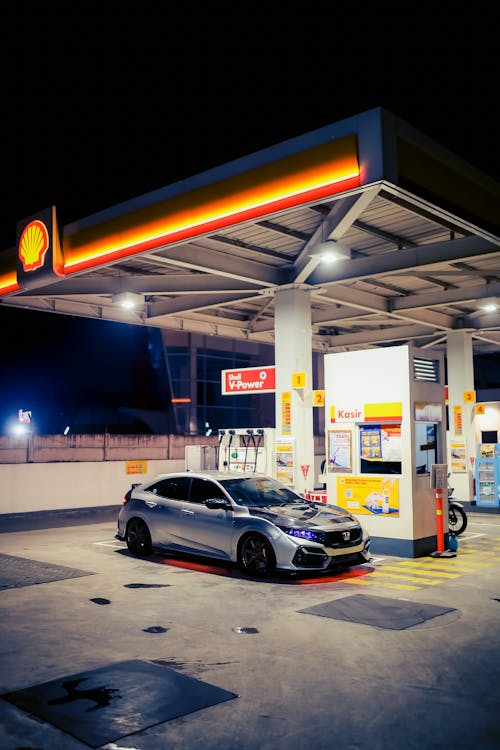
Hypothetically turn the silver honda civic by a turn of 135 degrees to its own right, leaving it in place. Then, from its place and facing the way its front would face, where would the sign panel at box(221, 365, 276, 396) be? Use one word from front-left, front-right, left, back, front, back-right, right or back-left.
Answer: right

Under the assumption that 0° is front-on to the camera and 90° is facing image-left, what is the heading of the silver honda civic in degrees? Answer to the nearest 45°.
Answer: approximately 315°

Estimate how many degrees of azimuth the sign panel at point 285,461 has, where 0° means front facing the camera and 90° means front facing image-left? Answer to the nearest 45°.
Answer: approximately 0°

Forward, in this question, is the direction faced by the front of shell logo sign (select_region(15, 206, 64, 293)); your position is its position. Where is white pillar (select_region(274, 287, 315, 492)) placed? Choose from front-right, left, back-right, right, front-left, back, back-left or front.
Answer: back-left

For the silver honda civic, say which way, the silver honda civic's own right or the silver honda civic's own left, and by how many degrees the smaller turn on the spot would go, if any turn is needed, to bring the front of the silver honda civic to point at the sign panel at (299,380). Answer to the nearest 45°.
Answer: approximately 135° to the silver honda civic's own left

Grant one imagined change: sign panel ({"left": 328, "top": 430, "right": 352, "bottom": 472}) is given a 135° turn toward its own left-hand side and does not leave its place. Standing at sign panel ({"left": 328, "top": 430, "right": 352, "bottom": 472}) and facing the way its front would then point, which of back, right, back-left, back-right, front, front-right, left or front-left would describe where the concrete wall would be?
left

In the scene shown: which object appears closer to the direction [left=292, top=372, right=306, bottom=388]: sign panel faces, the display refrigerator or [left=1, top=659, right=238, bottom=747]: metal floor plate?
the metal floor plate

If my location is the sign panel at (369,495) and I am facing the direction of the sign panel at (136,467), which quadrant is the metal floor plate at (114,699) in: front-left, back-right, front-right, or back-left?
back-left

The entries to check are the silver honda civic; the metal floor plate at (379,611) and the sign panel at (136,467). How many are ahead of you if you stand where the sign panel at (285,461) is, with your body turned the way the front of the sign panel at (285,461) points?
2

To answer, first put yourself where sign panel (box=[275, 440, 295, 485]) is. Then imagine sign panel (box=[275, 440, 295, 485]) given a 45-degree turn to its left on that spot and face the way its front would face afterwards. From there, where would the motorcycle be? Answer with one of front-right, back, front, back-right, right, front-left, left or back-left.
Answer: front-left
